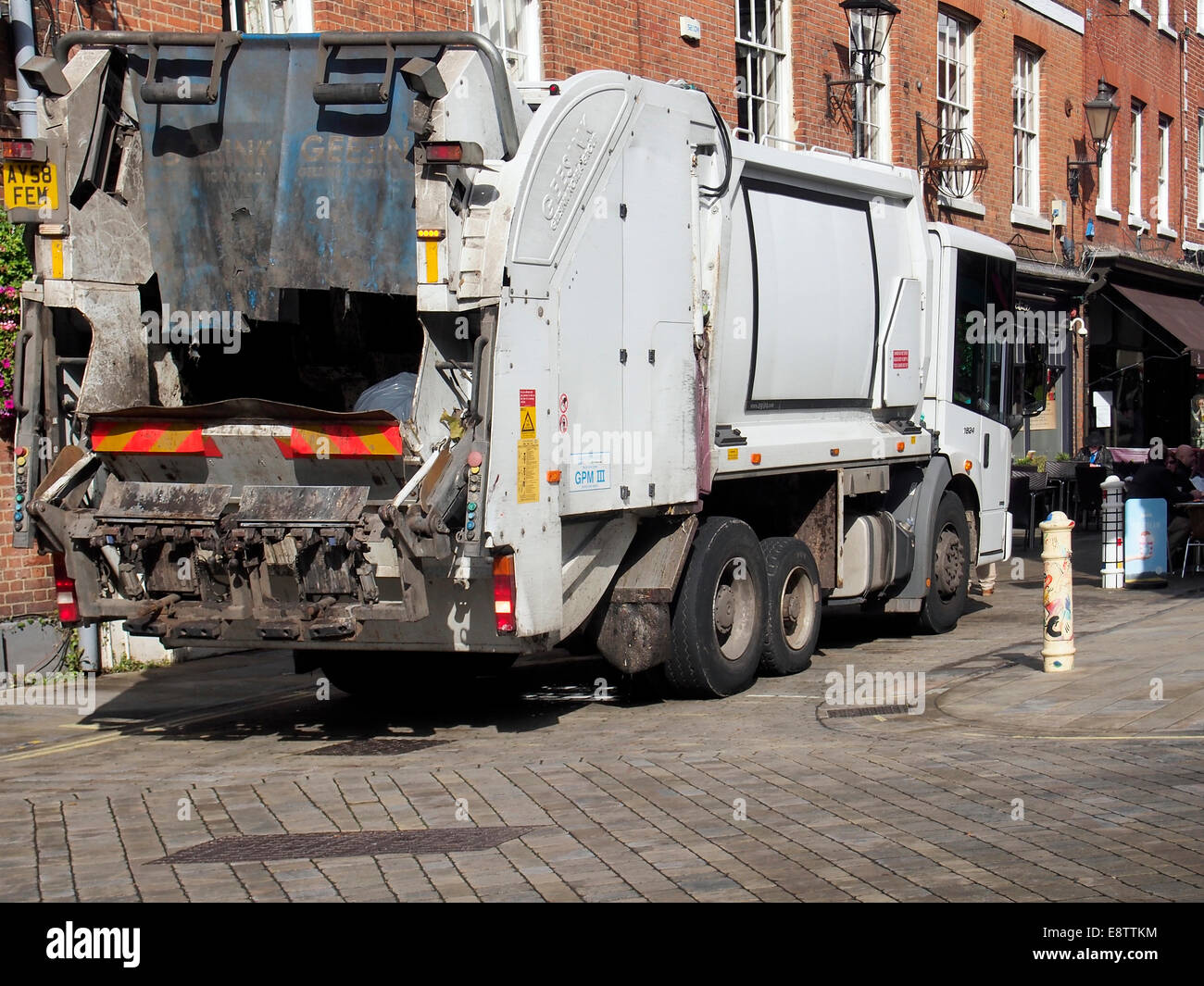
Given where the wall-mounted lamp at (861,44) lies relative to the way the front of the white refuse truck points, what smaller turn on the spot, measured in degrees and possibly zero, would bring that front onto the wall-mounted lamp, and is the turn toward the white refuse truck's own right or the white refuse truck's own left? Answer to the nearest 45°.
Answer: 0° — it already faces it

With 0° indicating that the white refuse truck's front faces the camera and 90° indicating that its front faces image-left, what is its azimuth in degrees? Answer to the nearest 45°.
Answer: approximately 225°

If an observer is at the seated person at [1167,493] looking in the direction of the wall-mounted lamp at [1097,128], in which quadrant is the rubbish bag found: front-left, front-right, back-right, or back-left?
back-left
